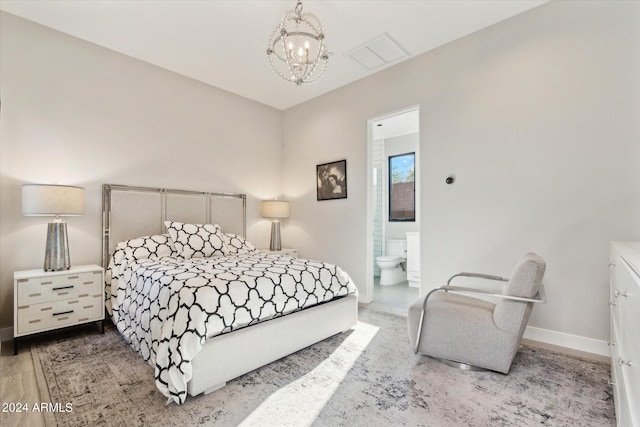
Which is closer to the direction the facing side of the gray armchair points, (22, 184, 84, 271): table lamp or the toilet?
the table lamp

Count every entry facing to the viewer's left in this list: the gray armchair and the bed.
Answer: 1

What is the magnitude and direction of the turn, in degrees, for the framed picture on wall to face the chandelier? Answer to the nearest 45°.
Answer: approximately 45° to its left

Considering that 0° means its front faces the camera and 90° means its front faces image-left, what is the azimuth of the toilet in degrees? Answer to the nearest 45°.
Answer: approximately 45°

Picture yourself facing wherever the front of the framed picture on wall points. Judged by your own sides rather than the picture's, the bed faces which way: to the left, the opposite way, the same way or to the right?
to the left

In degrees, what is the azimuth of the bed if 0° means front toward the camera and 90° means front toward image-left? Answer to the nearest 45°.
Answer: approximately 315°

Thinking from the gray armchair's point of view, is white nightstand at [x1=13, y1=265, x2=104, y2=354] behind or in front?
in front

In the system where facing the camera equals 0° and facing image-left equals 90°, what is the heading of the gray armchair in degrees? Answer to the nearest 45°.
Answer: approximately 90°

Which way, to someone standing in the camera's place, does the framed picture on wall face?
facing the viewer and to the left of the viewer

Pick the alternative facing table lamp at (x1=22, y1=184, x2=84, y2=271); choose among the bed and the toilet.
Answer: the toilet

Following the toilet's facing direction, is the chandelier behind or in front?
in front
